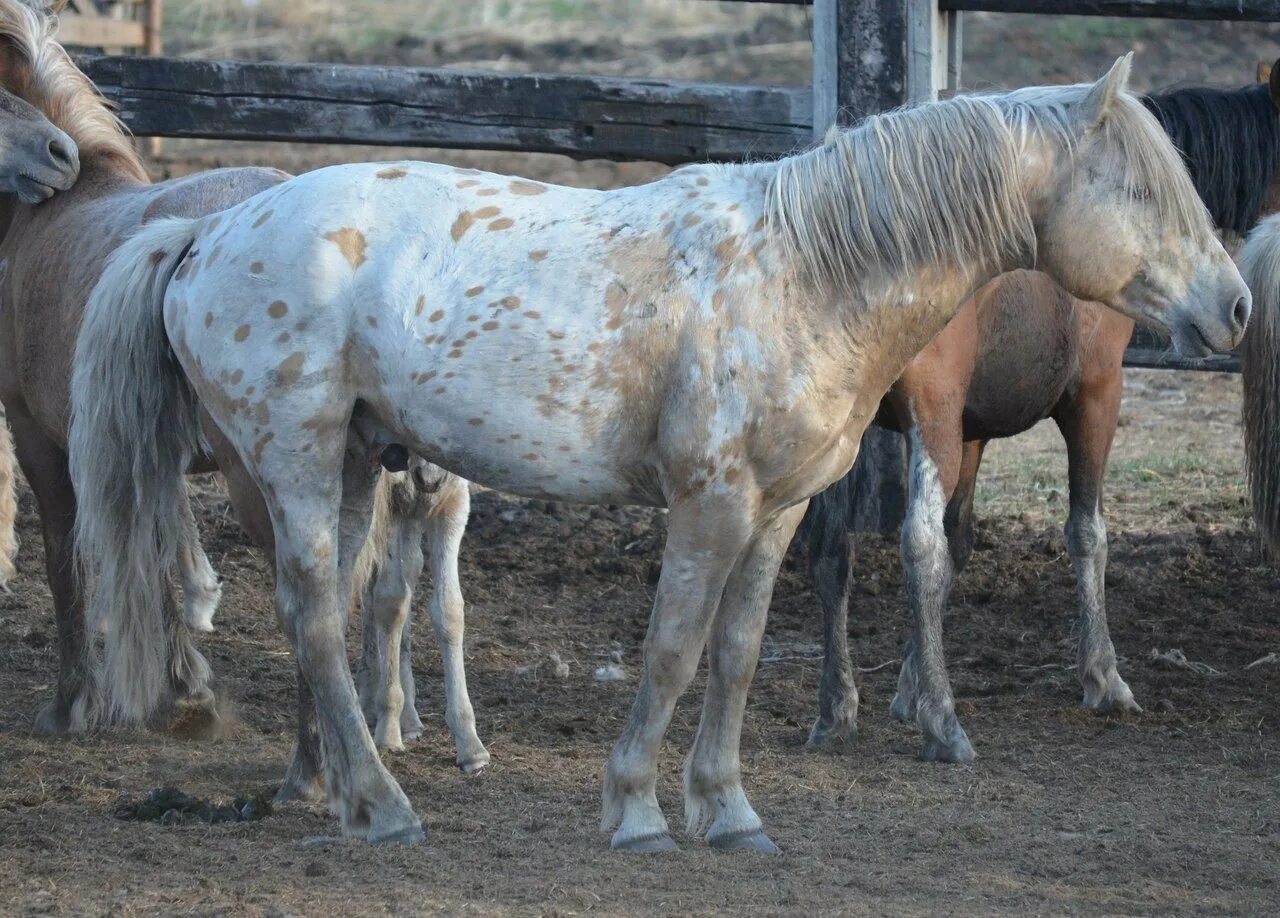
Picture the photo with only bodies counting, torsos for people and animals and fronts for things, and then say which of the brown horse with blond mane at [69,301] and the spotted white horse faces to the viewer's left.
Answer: the brown horse with blond mane

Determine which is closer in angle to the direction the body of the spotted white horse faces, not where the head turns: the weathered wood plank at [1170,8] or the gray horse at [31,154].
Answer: the weathered wood plank

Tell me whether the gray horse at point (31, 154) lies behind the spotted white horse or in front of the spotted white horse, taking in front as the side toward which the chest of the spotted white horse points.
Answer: behind

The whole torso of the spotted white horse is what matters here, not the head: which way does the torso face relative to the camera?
to the viewer's right

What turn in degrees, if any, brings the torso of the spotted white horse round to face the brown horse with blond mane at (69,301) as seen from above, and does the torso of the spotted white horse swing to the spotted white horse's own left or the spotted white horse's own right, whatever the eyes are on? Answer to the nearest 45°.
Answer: approximately 135° to the spotted white horse's own left

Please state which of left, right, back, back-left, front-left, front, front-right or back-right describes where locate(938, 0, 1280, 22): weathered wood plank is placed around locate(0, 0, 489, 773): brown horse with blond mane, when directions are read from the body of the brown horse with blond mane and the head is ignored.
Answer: back

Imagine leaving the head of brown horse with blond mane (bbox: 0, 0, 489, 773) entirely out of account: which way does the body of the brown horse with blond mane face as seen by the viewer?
to the viewer's left
